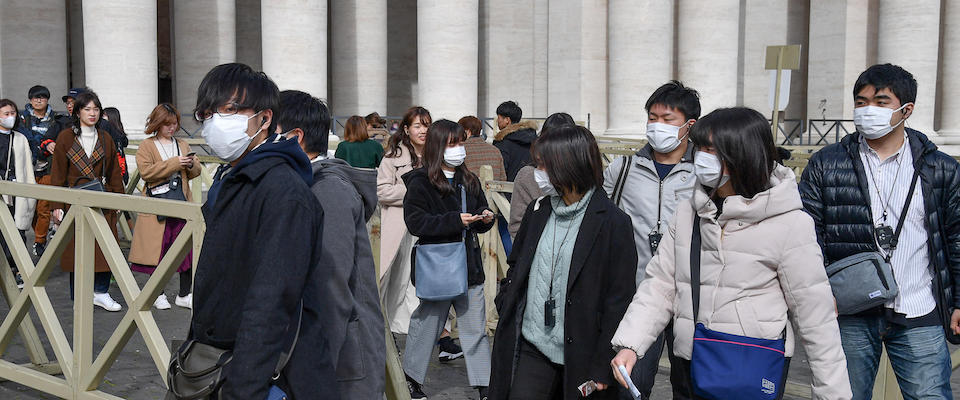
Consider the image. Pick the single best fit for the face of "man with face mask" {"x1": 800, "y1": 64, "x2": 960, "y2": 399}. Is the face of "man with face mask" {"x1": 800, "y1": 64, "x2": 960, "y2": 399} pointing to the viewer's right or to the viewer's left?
to the viewer's left

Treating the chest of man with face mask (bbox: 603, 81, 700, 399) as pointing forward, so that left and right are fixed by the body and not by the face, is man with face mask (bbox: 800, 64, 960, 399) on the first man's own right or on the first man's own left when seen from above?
on the first man's own left

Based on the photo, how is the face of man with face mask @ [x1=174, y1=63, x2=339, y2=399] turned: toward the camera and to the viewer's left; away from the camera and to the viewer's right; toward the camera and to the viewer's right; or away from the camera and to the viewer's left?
toward the camera and to the viewer's left

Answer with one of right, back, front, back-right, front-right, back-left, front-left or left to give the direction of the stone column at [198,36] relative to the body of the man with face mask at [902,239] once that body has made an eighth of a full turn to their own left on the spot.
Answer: back

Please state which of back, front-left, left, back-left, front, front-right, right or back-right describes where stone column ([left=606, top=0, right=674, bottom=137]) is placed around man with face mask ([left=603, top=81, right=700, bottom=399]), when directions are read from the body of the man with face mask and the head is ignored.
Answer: back

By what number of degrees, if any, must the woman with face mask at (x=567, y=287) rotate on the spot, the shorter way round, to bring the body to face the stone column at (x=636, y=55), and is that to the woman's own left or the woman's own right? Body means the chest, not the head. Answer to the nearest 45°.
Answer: approximately 135° to the woman's own right

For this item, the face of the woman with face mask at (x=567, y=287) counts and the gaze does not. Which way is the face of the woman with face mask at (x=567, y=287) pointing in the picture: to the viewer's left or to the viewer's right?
to the viewer's left

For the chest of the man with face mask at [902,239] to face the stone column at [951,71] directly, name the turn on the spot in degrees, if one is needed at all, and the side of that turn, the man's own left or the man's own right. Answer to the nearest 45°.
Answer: approximately 180°

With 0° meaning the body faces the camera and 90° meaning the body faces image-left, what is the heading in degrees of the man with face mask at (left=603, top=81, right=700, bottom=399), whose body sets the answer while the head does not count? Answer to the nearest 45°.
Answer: approximately 0°

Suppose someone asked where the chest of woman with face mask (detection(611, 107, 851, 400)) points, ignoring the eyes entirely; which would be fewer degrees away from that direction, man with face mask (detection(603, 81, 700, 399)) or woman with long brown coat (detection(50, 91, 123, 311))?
the woman with long brown coat

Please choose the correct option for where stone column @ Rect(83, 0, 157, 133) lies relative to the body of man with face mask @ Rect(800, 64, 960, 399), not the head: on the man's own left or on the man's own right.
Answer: on the man's own right

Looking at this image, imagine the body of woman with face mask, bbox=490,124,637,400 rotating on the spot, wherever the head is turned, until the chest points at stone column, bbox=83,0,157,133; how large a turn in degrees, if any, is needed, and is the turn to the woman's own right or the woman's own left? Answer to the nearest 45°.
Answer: approximately 90° to the woman's own right

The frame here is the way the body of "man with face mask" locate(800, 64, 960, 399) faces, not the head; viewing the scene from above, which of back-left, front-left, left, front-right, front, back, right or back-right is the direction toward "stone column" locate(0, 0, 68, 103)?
back-right

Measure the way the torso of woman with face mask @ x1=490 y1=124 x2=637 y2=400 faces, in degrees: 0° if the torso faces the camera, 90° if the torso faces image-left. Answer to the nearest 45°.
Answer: approximately 45°
